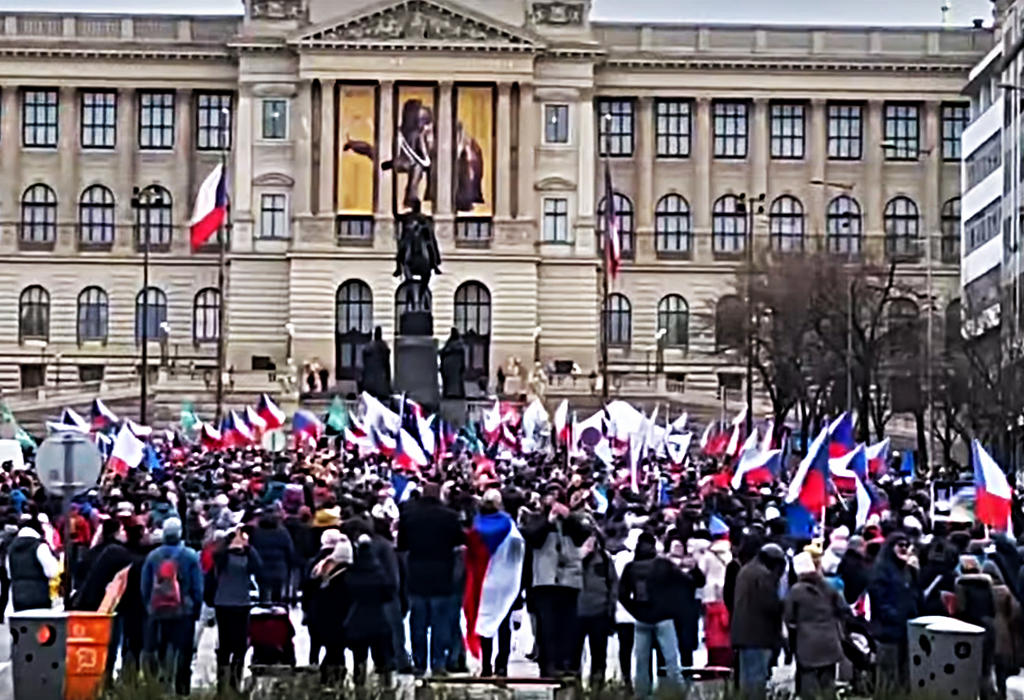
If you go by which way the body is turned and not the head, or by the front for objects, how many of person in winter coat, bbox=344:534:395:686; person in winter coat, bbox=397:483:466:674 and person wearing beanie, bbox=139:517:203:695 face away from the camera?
3

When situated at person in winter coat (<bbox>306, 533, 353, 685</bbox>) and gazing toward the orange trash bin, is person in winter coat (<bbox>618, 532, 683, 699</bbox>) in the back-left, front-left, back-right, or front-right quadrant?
back-left

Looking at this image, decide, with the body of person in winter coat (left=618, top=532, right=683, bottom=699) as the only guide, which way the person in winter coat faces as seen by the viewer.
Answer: away from the camera

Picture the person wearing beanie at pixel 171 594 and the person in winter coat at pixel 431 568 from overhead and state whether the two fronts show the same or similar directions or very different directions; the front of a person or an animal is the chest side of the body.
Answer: same or similar directions

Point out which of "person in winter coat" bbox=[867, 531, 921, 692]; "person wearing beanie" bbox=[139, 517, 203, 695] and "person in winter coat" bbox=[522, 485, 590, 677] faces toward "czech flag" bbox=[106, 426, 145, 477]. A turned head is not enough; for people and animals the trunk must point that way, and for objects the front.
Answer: the person wearing beanie

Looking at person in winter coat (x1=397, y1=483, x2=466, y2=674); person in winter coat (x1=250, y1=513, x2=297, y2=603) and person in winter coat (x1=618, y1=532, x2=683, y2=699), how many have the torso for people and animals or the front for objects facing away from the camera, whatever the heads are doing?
3

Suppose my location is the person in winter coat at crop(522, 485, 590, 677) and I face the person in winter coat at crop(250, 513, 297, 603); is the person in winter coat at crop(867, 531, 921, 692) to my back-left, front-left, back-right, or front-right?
back-right

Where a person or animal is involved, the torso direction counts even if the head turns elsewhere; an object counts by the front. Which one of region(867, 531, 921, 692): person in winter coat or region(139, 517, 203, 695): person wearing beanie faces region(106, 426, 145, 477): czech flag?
the person wearing beanie

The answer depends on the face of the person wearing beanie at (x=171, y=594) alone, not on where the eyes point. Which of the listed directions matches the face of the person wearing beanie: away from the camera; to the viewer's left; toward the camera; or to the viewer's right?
away from the camera

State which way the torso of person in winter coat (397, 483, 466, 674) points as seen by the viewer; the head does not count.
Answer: away from the camera

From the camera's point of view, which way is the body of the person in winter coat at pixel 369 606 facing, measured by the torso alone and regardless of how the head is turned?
away from the camera

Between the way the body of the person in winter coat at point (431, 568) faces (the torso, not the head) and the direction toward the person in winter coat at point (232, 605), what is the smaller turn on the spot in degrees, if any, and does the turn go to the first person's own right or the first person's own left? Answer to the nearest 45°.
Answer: approximately 90° to the first person's own left

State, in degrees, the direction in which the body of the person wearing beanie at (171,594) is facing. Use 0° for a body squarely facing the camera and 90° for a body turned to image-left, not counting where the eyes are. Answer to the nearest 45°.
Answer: approximately 180°
